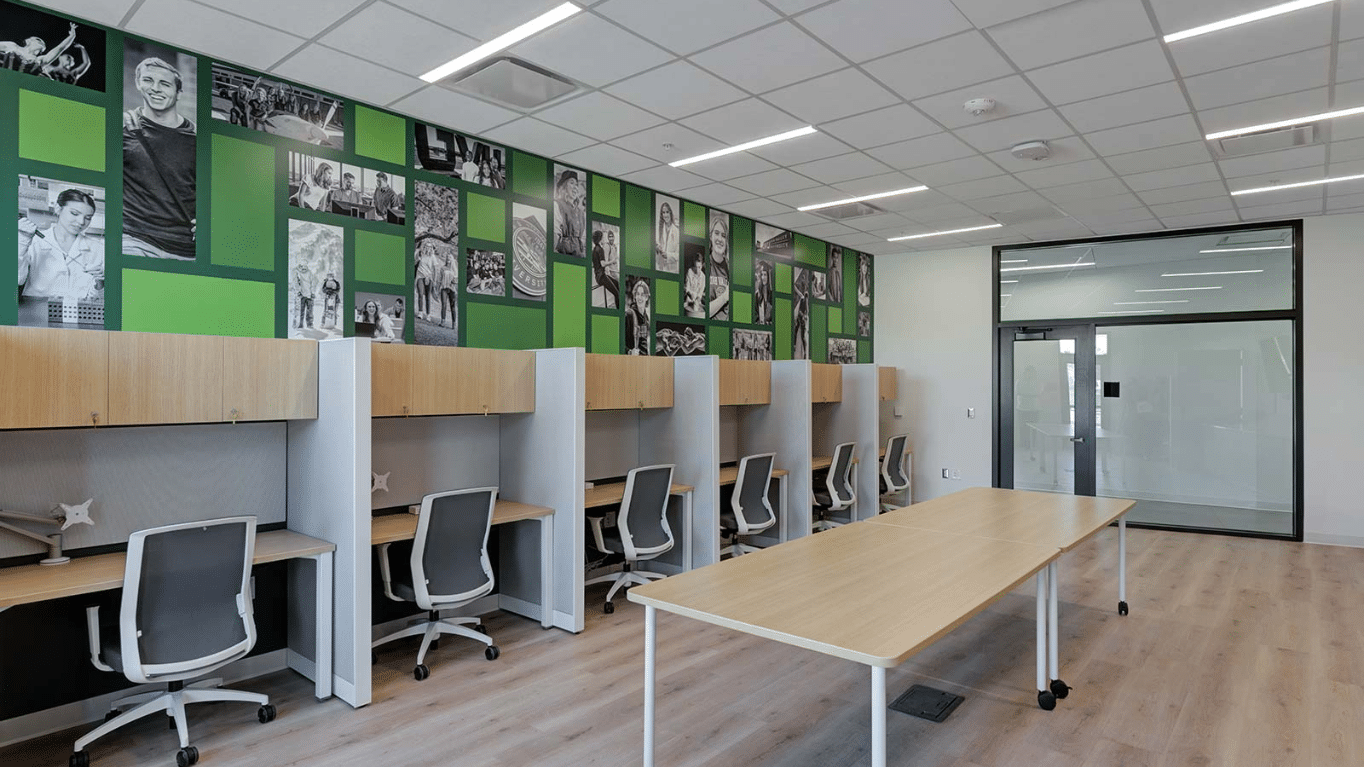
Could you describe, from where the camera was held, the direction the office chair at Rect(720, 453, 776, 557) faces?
facing away from the viewer and to the left of the viewer

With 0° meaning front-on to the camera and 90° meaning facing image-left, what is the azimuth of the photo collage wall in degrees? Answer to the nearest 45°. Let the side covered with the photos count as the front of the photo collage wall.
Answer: approximately 315°

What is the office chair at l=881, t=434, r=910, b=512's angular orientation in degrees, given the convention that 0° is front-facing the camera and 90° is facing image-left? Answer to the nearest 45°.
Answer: approximately 135°

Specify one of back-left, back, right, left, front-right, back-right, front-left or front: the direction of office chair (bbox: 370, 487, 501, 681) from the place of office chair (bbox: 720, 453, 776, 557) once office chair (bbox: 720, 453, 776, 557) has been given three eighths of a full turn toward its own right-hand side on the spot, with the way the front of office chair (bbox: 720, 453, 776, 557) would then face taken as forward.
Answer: back-right

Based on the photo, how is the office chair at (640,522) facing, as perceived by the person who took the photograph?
facing away from the viewer and to the left of the viewer

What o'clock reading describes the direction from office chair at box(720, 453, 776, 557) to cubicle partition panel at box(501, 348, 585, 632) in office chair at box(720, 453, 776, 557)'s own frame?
The cubicle partition panel is roughly at 9 o'clock from the office chair.

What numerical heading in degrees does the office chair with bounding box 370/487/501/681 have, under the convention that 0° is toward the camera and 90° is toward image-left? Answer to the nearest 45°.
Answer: approximately 135°

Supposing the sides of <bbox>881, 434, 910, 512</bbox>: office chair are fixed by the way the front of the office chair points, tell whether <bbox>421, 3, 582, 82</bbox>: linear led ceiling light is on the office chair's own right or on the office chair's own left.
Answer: on the office chair's own left

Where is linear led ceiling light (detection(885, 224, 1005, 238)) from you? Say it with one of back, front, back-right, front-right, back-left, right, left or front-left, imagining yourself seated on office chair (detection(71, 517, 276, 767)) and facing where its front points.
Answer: back-right

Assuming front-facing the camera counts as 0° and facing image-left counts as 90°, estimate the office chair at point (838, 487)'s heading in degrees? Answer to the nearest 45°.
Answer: approximately 135°
